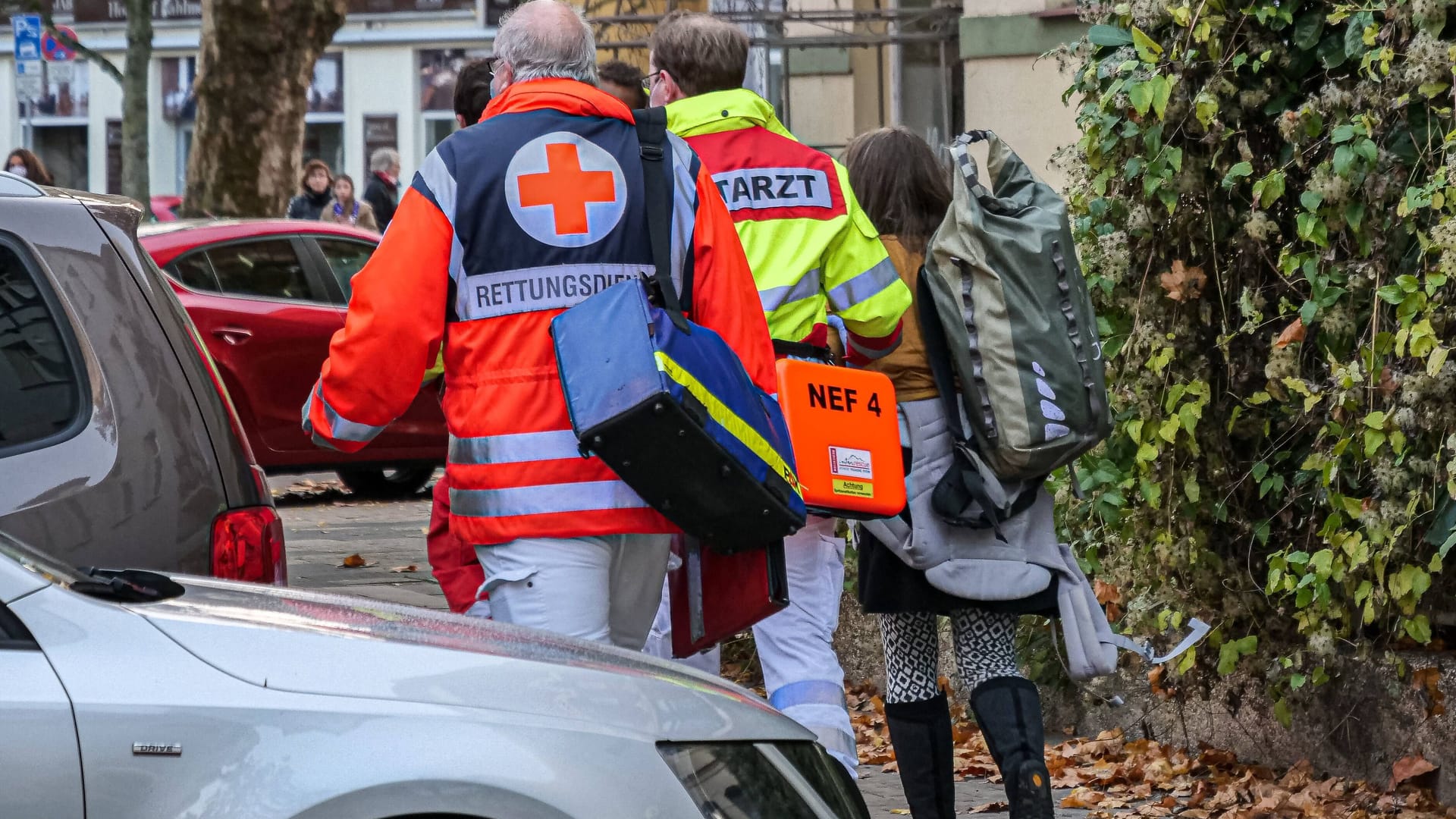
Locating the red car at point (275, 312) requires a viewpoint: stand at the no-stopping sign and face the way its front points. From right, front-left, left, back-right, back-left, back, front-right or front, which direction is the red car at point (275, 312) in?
front

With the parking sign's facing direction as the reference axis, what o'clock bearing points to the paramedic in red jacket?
The paramedic in red jacket is roughly at 12 o'clock from the parking sign.

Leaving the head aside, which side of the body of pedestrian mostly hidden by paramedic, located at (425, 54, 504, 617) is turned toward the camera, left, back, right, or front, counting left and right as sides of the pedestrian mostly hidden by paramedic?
back

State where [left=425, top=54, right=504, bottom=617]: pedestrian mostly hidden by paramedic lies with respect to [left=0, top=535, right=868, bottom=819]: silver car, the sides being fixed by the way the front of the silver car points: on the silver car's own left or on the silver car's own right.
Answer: on the silver car's own left

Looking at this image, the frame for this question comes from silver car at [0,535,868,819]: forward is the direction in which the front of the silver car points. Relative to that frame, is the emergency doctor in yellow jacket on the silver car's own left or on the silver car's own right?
on the silver car's own left

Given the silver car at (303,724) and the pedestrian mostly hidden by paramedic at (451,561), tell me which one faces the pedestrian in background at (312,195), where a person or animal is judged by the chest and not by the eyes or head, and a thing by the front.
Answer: the pedestrian mostly hidden by paramedic at (451,561)

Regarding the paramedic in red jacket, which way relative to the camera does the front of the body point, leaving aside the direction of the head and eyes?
away from the camera

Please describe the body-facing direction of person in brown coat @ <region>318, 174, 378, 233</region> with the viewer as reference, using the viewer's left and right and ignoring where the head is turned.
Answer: facing the viewer

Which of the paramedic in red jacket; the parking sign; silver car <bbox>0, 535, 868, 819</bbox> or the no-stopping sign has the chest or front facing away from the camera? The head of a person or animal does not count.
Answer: the paramedic in red jacket

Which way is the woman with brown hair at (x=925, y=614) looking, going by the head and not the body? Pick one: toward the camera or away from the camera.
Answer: away from the camera

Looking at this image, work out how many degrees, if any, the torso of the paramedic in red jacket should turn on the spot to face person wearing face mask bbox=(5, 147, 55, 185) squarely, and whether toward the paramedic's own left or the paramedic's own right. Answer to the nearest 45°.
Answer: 0° — they already face them

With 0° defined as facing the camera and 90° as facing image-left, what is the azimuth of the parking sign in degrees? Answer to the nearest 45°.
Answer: approximately 0°
